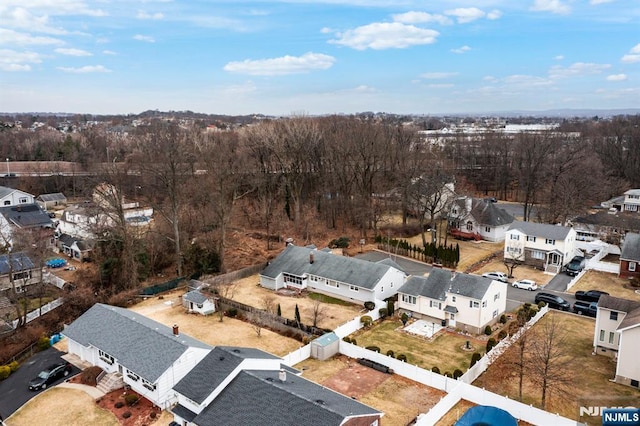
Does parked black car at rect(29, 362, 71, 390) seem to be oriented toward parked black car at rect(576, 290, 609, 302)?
no

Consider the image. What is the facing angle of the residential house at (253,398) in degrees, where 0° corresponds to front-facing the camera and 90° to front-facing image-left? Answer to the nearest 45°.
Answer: approximately 45°

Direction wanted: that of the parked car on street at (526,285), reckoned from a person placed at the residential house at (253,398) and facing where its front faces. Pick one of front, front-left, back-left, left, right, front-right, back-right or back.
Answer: back

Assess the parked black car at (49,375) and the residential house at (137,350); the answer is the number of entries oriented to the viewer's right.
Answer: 0

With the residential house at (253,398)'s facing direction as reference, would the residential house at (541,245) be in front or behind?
behind

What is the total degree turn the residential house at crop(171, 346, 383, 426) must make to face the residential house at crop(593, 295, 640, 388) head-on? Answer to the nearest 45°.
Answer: approximately 135° to its left

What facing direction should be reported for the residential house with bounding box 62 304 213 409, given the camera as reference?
facing the viewer and to the left of the viewer

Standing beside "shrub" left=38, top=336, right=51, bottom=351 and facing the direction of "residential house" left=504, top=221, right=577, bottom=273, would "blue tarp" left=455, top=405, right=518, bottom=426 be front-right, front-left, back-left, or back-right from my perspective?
front-right

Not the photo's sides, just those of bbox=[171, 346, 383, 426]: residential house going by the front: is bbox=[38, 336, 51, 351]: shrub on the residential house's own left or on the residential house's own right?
on the residential house's own right

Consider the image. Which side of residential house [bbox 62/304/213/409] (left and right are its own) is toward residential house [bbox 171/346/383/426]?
left
